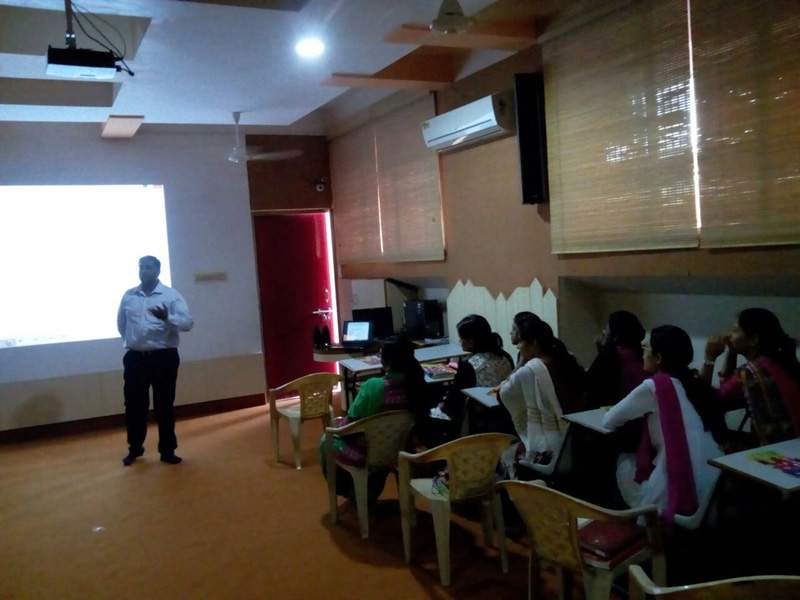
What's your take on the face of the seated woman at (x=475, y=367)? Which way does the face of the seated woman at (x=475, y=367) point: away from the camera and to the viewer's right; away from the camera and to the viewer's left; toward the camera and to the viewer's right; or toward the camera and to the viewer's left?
away from the camera and to the viewer's left

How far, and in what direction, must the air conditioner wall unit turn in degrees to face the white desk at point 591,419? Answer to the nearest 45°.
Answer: approximately 45° to its left

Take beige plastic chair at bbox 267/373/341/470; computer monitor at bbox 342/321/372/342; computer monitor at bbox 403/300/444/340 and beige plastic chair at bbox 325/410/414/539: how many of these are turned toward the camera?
2

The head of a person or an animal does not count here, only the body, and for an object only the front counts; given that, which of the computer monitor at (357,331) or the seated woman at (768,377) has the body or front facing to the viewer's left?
the seated woman

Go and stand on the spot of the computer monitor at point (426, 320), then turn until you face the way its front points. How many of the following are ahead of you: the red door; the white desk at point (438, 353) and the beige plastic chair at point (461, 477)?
2

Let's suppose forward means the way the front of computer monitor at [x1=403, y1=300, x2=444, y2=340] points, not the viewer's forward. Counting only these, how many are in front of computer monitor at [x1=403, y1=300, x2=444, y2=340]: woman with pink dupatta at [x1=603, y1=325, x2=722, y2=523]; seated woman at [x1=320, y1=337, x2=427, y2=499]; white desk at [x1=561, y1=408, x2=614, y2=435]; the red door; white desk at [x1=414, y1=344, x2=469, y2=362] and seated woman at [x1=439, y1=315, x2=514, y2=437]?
5

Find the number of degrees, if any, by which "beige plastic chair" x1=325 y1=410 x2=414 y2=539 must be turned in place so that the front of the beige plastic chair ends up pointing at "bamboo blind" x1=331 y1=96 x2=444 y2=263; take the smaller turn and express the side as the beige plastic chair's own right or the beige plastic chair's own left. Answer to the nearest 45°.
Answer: approximately 45° to the beige plastic chair's own right

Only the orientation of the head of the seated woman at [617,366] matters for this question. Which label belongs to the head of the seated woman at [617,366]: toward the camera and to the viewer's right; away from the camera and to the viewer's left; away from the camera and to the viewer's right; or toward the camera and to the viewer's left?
away from the camera and to the viewer's left

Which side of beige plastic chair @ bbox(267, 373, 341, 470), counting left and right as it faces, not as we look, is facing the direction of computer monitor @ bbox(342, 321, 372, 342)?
right

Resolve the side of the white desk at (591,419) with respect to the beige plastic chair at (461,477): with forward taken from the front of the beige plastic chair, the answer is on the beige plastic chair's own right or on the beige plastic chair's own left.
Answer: on the beige plastic chair's own right

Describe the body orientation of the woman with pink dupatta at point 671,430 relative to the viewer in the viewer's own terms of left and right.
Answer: facing away from the viewer and to the left of the viewer

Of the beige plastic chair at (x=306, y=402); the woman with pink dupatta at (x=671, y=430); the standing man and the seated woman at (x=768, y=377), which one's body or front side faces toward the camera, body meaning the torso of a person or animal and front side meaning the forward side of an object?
the standing man

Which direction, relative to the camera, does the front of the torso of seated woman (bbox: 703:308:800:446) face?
to the viewer's left

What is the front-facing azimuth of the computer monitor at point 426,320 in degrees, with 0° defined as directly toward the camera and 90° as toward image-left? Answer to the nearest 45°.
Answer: approximately 0°
